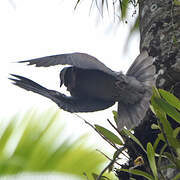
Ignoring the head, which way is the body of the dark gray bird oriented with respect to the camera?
to the viewer's left
